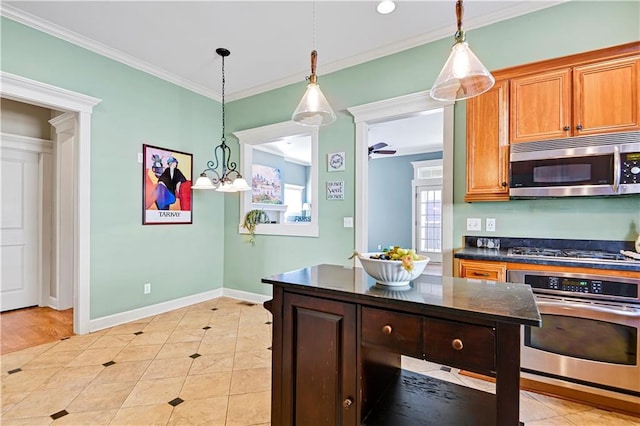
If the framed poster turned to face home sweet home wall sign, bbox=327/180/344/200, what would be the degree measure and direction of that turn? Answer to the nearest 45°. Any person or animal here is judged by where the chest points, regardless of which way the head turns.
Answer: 0° — it already faces it

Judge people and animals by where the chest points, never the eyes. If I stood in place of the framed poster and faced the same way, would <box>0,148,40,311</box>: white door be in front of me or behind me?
behind

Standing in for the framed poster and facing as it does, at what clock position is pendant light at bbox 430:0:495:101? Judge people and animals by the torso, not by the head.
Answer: The pendant light is roughly at 1 o'clock from the framed poster.

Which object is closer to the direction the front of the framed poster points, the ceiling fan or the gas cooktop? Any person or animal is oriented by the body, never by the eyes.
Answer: the gas cooktop

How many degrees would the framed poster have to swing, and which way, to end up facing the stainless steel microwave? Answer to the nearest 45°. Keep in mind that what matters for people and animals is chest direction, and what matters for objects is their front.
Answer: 0° — it already faces it

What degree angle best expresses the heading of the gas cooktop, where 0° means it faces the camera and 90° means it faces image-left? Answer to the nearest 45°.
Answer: approximately 0°
